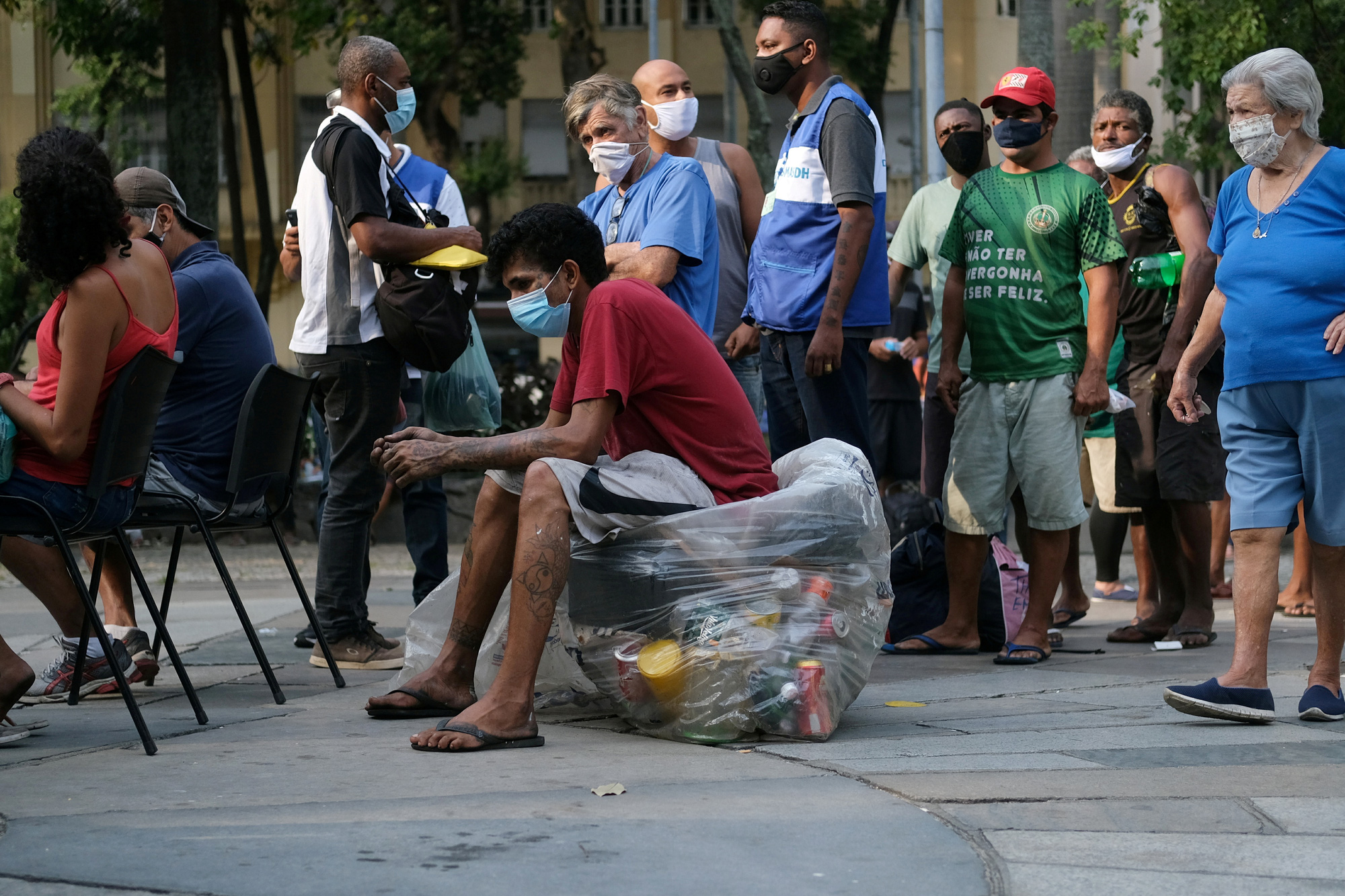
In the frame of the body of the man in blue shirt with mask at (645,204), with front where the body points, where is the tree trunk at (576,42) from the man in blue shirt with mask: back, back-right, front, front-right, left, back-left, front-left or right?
back-right

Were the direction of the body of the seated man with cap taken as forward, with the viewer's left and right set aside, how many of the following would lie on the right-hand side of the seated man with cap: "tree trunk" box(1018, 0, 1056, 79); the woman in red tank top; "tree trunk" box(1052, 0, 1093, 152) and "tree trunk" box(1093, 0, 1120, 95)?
3

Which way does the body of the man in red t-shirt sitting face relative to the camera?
to the viewer's left

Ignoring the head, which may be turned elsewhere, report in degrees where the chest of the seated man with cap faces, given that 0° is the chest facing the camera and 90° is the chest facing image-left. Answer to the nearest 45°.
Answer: approximately 135°

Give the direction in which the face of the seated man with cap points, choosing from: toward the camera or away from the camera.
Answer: away from the camera

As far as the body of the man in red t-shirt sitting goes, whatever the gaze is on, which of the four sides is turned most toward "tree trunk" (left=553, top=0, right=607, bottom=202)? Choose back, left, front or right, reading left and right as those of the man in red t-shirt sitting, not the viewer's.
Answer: right

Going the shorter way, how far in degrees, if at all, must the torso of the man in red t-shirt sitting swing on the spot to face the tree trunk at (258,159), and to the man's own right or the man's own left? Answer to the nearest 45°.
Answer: approximately 90° to the man's own right
